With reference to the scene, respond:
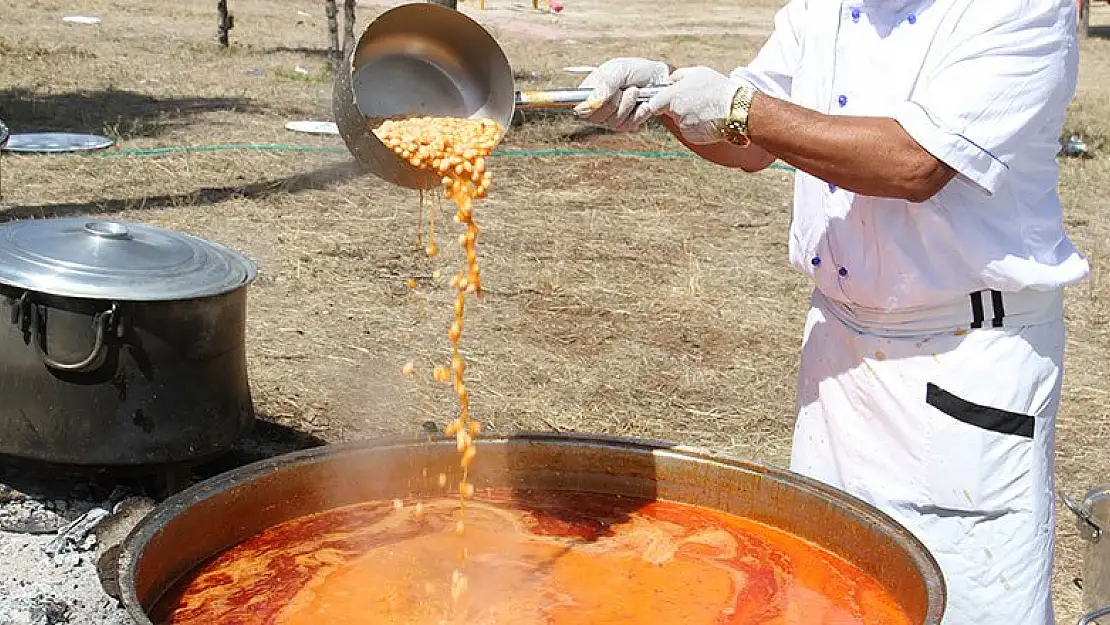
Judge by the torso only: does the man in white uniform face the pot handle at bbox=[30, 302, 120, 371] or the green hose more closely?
the pot handle

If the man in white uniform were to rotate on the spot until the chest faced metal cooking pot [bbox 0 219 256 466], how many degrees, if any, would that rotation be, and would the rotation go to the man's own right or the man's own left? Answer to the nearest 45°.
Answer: approximately 45° to the man's own right

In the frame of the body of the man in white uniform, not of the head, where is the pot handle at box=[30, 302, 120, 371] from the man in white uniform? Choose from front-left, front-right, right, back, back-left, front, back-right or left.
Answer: front-right

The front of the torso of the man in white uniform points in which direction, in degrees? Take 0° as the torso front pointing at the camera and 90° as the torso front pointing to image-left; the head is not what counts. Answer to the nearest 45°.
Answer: approximately 45°

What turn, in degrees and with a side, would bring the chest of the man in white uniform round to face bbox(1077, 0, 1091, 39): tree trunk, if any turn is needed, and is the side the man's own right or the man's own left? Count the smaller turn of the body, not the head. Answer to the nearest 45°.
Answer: approximately 135° to the man's own right

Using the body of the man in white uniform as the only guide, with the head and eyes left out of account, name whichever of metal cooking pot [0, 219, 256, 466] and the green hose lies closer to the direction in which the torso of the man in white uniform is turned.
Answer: the metal cooking pot

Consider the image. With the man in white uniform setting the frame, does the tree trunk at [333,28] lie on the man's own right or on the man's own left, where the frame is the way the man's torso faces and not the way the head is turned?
on the man's own right
